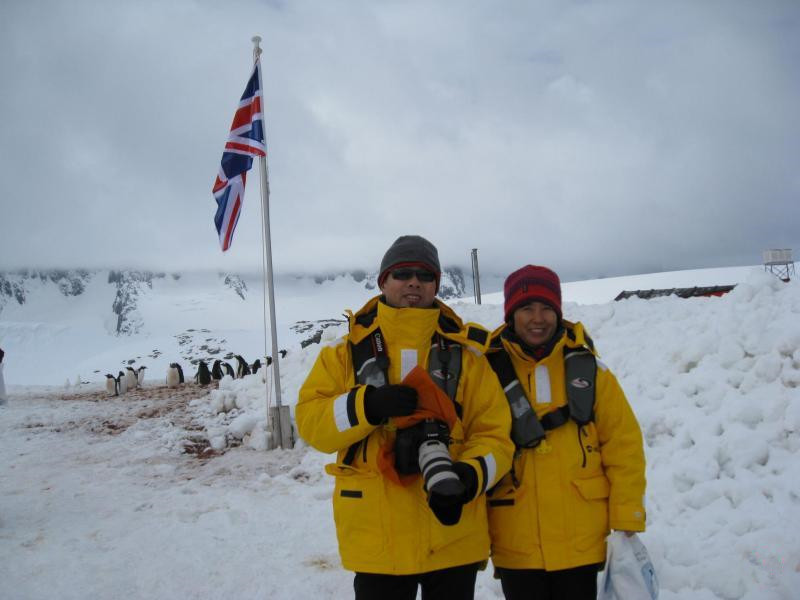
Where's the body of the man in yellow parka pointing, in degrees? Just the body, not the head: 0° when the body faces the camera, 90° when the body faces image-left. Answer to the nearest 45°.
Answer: approximately 0°

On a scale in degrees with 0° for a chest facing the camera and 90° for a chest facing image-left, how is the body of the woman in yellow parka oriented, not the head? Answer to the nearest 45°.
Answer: approximately 0°

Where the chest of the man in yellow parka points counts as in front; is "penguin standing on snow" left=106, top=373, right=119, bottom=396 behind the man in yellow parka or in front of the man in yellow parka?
behind

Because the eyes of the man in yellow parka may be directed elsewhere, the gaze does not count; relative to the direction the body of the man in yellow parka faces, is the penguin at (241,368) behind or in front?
behind

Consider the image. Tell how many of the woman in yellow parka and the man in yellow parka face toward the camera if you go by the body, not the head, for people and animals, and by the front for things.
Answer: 2
